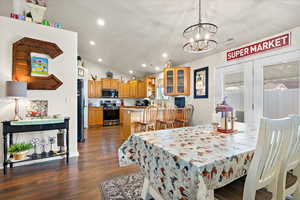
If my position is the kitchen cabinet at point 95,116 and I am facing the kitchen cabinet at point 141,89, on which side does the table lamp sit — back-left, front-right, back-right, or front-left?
back-right

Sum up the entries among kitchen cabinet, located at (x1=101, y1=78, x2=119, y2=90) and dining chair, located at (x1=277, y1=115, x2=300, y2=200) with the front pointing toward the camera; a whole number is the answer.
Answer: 1

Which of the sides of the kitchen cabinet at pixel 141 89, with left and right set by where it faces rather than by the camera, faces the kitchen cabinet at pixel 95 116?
right

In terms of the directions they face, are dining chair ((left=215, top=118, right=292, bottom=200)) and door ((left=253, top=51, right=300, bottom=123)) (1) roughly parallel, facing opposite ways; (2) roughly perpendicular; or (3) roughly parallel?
roughly perpendicular

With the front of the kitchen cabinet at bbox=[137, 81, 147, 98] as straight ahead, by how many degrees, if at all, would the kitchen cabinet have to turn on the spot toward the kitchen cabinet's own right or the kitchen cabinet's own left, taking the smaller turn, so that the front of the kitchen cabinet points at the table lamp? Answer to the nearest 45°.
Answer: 0° — it already faces it

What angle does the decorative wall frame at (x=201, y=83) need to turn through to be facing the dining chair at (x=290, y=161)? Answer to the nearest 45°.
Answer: approximately 45° to its left

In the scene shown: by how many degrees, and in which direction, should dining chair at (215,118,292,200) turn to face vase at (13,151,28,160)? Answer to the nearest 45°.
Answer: approximately 45° to its left

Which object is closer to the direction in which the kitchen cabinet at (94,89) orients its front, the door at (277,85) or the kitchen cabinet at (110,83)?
the door

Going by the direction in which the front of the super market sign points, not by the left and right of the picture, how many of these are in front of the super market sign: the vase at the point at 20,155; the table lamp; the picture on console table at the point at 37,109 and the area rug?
4
